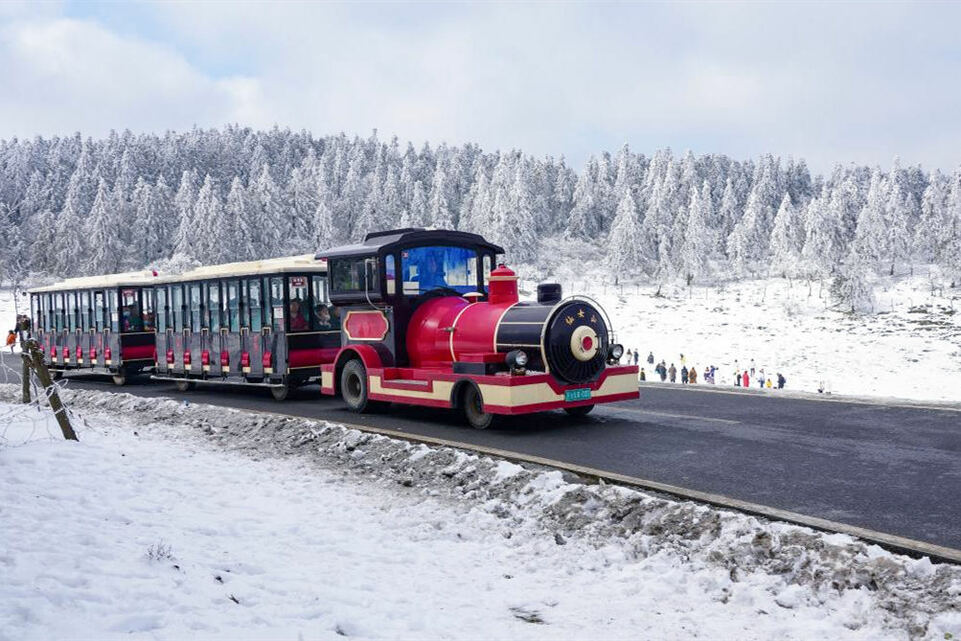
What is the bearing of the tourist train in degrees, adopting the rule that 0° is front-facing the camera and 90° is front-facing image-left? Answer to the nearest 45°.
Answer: approximately 315°

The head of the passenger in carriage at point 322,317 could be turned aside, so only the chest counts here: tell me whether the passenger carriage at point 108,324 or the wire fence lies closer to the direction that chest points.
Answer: the wire fence

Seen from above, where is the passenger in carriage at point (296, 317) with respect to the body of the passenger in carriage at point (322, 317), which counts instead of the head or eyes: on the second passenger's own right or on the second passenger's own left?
on the second passenger's own right

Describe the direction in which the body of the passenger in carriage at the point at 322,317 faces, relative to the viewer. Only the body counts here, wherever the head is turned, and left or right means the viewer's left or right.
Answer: facing the viewer and to the right of the viewer

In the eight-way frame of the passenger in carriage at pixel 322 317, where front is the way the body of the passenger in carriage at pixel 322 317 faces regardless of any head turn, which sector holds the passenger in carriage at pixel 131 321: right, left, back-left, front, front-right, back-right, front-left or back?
back

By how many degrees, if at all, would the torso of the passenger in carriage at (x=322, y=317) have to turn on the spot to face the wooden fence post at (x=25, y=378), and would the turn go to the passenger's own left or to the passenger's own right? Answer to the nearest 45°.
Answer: approximately 90° to the passenger's own right

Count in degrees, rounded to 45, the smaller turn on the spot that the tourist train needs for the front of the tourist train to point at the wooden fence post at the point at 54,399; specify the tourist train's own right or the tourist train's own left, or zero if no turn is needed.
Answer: approximately 90° to the tourist train's own right
